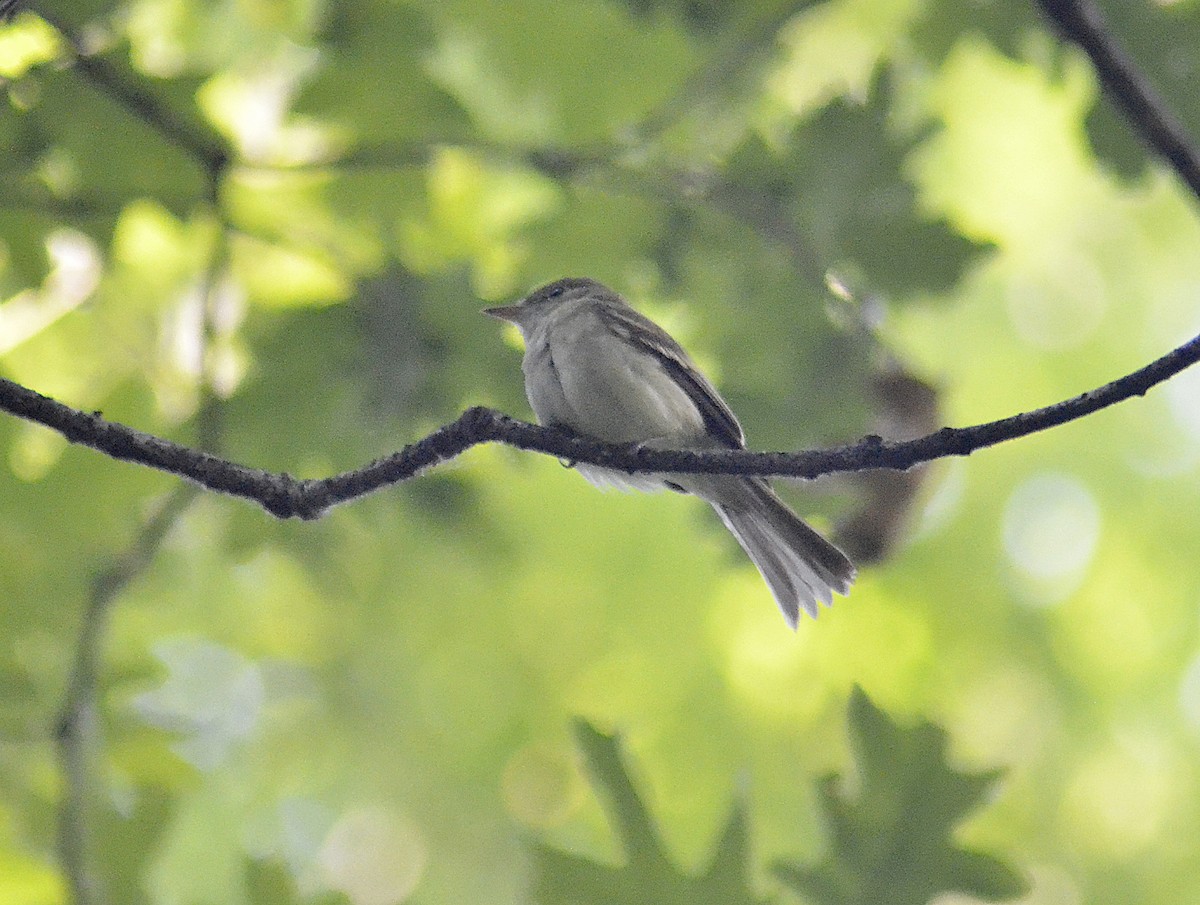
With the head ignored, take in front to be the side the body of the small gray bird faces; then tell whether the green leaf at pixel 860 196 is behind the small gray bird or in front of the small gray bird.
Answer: behind

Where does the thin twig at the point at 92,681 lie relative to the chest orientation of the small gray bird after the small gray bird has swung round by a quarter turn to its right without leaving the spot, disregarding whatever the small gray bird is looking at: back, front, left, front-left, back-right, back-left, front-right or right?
left

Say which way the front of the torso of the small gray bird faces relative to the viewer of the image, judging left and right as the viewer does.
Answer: facing to the left of the viewer

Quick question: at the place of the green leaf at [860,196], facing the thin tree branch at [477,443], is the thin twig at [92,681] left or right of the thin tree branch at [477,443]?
right
